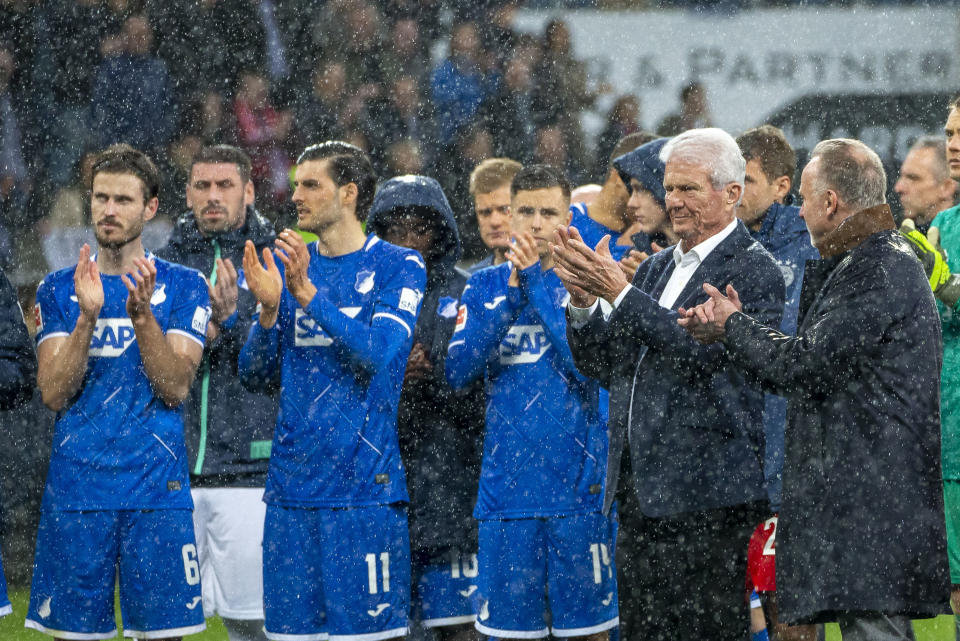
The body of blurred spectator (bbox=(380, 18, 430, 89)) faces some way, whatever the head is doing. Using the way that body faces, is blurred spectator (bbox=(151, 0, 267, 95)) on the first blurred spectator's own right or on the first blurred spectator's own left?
on the first blurred spectator's own right

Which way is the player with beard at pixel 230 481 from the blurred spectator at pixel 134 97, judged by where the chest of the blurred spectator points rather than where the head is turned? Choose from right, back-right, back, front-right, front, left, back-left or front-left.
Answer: front

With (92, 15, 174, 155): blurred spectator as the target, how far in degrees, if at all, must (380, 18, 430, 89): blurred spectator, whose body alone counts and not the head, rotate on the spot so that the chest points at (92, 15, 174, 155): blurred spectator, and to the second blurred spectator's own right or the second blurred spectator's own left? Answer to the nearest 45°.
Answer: approximately 90° to the second blurred spectator's own right

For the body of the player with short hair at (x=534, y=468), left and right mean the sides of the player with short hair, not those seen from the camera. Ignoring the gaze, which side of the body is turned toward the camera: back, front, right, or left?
front

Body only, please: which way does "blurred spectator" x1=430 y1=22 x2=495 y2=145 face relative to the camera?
toward the camera

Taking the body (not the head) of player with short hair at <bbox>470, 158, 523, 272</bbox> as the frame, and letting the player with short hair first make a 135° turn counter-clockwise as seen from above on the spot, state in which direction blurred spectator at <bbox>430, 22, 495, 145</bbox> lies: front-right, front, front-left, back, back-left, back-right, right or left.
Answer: front-left

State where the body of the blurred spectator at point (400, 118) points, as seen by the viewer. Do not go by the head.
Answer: toward the camera

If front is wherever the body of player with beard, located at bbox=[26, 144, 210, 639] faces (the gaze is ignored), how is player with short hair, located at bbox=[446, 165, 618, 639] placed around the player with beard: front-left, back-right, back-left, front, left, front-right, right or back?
left
